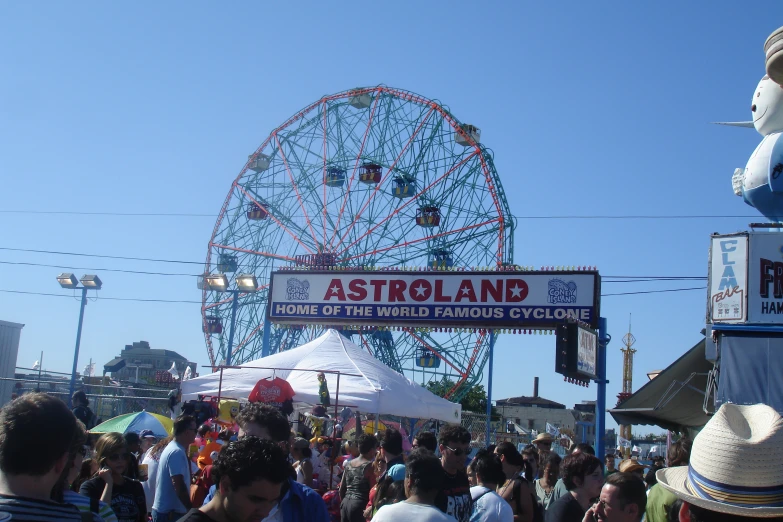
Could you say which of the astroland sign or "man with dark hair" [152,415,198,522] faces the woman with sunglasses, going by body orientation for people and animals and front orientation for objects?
the astroland sign

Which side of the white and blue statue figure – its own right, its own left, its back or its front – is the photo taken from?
left

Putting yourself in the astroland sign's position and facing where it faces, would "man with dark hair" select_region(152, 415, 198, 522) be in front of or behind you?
in front

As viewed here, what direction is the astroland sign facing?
toward the camera

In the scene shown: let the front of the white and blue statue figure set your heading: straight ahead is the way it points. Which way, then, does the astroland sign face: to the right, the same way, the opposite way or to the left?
to the left

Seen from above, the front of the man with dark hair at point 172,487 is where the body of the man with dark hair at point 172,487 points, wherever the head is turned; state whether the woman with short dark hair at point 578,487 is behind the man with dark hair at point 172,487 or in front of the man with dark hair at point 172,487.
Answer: in front

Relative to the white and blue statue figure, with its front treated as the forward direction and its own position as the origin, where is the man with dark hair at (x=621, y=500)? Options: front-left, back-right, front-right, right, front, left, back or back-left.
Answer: left

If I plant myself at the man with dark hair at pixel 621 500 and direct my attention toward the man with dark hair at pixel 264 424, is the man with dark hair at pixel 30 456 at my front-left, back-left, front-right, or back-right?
front-left
